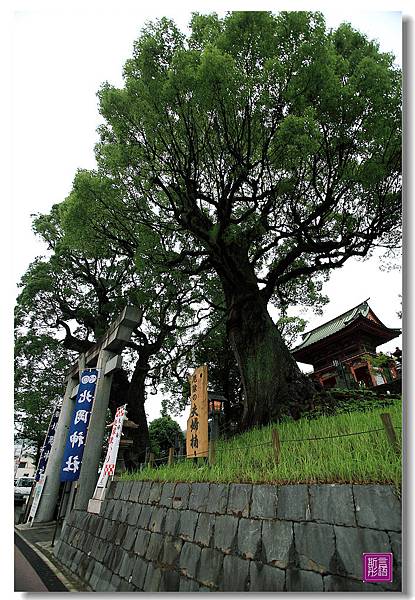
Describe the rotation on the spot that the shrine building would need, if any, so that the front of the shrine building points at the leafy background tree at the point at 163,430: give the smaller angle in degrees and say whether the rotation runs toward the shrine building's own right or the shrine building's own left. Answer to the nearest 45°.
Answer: approximately 90° to the shrine building's own right

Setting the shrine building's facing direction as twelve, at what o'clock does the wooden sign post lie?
The wooden sign post is roughly at 11 o'clock from the shrine building.

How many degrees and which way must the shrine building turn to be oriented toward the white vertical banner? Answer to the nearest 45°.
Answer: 0° — it already faces it

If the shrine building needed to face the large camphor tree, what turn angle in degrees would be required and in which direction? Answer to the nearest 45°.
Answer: approximately 45° to its left

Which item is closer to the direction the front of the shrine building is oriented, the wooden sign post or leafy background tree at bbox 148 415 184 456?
the wooden sign post

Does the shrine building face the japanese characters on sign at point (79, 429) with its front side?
yes

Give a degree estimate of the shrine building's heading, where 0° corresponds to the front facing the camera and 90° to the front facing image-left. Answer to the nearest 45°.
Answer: approximately 45°

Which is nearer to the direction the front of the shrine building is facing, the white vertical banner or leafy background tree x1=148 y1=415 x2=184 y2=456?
the white vertical banner
